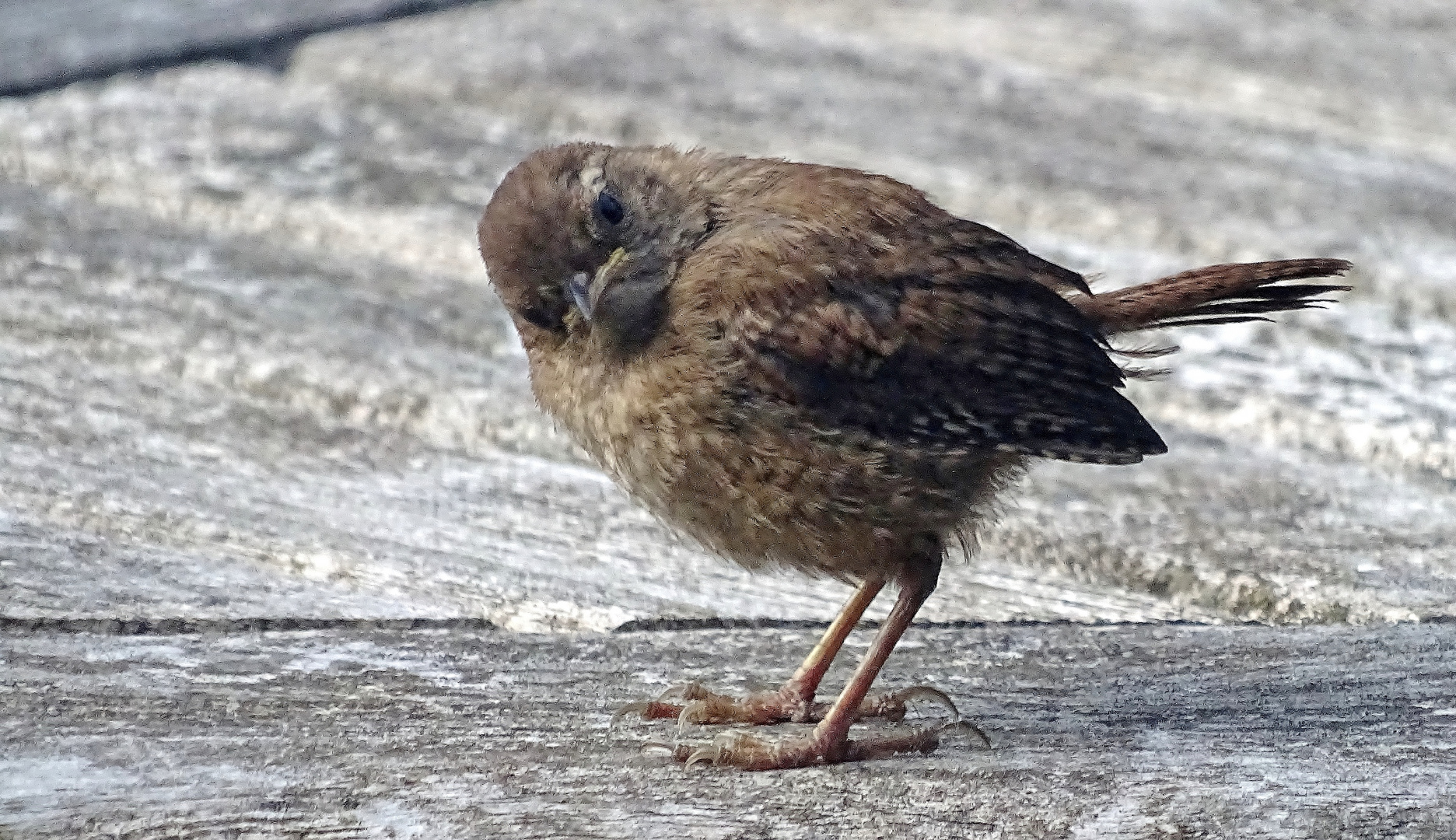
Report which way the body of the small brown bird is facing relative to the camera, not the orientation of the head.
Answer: to the viewer's left
